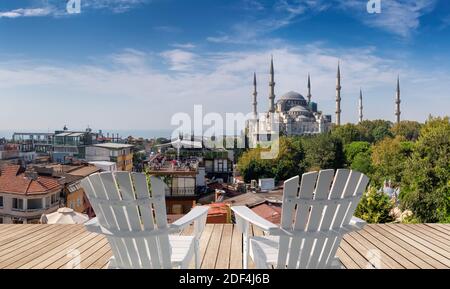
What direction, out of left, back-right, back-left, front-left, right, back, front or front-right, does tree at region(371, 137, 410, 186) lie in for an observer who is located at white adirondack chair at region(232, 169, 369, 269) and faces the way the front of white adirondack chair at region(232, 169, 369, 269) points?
front-right

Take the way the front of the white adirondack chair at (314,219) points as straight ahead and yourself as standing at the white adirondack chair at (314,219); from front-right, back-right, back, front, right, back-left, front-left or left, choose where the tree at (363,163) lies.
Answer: front-right

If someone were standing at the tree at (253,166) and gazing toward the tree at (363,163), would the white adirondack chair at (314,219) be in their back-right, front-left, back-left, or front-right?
back-right

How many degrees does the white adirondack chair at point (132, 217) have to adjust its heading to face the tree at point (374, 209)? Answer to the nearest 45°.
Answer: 0° — it already faces it

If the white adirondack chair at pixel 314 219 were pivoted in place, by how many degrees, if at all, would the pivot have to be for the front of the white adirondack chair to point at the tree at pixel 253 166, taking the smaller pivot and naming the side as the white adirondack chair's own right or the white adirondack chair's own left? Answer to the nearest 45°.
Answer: approximately 45° to the white adirondack chair's own right

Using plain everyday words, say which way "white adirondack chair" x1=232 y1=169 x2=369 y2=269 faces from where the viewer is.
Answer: facing away from the viewer and to the left of the viewer

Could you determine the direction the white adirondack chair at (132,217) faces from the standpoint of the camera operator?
facing away from the viewer and to the right of the viewer

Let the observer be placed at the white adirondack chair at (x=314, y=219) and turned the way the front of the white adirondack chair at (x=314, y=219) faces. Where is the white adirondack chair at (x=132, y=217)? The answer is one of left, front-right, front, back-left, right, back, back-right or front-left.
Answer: front-left

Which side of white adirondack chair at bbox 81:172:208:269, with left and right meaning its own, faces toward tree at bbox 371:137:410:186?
front

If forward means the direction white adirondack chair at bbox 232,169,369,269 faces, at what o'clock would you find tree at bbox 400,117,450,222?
The tree is roughly at 2 o'clock from the white adirondack chair.

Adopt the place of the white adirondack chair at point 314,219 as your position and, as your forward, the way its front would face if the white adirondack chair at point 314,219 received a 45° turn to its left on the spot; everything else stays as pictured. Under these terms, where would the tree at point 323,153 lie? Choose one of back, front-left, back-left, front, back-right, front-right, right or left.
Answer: right

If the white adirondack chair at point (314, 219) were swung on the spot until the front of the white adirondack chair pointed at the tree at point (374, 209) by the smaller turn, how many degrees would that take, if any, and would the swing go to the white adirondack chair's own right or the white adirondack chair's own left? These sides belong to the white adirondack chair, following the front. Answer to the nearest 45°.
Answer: approximately 45° to the white adirondack chair's own right
